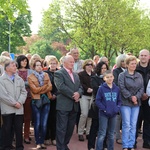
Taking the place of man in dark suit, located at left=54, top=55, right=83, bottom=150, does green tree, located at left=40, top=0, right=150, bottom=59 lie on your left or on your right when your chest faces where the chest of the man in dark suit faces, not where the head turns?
on your left

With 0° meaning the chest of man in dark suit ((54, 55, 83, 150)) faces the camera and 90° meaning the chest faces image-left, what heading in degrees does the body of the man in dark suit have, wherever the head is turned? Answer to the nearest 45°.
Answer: approximately 315°

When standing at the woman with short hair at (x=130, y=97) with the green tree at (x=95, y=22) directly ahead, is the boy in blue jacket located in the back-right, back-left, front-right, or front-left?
back-left

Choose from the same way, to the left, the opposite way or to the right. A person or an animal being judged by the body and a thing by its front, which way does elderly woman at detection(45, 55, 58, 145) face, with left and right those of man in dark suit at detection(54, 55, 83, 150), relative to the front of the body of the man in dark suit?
the same way

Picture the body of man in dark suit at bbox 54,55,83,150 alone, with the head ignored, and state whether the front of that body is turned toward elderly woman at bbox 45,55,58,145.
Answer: no

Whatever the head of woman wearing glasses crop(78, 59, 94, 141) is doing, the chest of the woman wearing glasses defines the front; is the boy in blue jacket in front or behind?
in front

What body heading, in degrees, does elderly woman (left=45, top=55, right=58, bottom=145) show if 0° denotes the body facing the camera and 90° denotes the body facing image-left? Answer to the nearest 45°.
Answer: approximately 315°

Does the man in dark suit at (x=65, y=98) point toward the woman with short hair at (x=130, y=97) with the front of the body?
no

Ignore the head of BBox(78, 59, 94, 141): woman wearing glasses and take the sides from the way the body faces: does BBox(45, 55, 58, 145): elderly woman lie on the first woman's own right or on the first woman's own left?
on the first woman's own right

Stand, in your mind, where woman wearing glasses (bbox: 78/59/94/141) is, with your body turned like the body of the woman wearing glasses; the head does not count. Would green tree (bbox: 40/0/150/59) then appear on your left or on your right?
on your left

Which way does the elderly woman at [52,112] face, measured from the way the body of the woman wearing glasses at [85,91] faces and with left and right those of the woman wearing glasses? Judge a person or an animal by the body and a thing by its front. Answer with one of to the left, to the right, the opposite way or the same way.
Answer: the same way

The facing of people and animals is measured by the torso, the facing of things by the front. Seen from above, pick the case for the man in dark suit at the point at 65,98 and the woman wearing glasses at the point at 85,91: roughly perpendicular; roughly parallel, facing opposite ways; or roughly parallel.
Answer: roughly parallel

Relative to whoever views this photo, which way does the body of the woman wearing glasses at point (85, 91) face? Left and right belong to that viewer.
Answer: facing the viewer and to the right of the viewer
